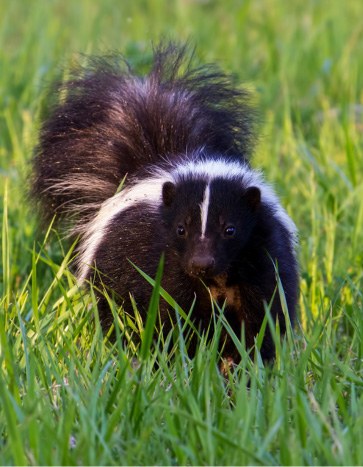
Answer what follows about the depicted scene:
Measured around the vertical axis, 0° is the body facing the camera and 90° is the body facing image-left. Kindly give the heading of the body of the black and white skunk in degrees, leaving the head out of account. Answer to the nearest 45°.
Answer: approximately 315°
